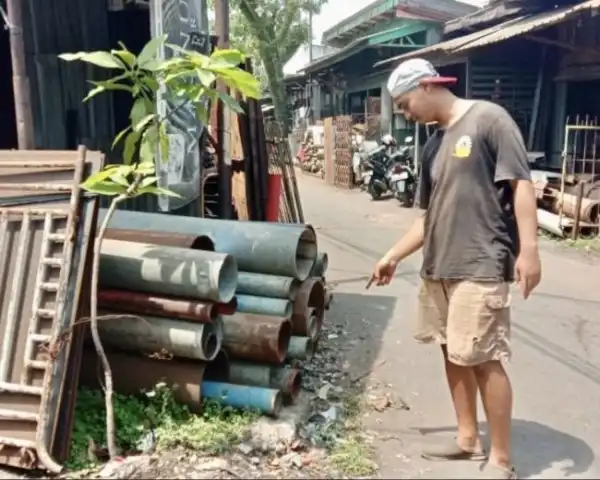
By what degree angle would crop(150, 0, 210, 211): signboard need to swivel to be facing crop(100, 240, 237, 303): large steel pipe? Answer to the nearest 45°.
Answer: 0° — it already faces it

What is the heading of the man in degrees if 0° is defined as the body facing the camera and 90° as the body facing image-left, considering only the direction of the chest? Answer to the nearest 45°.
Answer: approximately 45°

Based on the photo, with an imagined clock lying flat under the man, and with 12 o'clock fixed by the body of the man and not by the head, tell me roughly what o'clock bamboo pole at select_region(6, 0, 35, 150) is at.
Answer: The bamboo pole is roughly at 2 o'clock from the man.

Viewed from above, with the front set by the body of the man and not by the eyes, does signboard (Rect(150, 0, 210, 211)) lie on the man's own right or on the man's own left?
on the man's own right

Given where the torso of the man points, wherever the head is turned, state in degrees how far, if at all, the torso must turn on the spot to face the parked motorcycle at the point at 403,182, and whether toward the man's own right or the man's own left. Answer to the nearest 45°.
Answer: approximately 135° to the man's own right

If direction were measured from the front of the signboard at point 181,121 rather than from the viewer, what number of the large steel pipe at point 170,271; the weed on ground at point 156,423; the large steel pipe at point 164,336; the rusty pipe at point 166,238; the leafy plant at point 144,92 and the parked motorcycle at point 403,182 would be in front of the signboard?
5

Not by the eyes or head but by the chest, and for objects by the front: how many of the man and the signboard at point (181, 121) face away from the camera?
0

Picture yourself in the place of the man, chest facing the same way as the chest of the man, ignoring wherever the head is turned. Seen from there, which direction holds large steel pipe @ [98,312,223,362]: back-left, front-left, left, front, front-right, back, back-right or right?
front-right

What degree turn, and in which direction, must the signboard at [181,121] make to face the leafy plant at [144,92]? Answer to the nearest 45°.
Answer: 0° — it already faces it

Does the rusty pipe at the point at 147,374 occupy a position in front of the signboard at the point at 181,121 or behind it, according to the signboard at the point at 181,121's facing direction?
in front

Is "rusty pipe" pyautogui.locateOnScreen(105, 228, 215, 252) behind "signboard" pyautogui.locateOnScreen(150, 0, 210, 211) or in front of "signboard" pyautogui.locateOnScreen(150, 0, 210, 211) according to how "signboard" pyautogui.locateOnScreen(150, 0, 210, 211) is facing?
in front

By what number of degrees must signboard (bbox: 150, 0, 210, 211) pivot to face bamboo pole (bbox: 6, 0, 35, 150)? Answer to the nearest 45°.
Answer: approximately 45° to its right

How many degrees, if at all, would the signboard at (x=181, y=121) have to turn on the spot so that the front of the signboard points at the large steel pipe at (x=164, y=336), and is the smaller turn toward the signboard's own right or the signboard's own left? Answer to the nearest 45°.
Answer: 0° — it already faces it

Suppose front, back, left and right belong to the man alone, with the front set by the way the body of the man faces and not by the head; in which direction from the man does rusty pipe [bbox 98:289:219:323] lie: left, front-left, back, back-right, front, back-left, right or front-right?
front-right

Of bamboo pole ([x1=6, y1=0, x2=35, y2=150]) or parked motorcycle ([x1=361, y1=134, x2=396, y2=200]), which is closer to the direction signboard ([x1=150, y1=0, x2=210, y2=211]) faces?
the bamboo pole

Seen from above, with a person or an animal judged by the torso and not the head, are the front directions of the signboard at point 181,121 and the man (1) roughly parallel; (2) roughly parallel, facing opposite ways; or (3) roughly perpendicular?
roughly perpendicular

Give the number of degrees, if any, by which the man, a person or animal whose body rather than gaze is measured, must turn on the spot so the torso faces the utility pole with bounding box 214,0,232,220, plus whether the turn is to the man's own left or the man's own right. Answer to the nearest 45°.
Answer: approximately 90° to the man's own right

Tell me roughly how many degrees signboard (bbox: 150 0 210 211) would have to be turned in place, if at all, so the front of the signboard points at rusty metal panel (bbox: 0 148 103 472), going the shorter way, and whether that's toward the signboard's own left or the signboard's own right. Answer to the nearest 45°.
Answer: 0° — it already faces it
